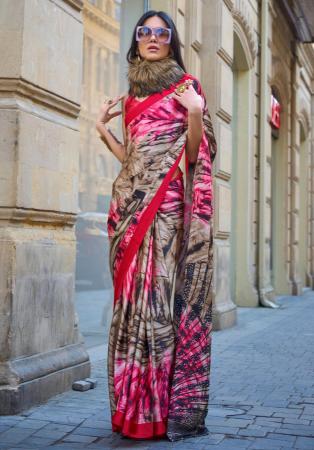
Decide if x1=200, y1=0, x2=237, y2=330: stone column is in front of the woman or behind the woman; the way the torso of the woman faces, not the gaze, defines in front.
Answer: behind

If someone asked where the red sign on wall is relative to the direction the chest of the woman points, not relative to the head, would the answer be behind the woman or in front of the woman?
behind

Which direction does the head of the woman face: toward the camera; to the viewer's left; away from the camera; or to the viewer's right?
toward the camera

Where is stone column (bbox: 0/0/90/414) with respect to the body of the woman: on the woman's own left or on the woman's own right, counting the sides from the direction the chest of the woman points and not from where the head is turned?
on the woman's own right

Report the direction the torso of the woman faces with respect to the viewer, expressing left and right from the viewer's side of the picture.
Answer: facing the viewer

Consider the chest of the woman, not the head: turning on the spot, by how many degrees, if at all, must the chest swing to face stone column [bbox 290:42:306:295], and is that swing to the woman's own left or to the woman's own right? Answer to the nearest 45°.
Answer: approximately 180°

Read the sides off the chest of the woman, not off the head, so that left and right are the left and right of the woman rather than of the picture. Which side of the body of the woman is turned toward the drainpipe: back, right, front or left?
back
